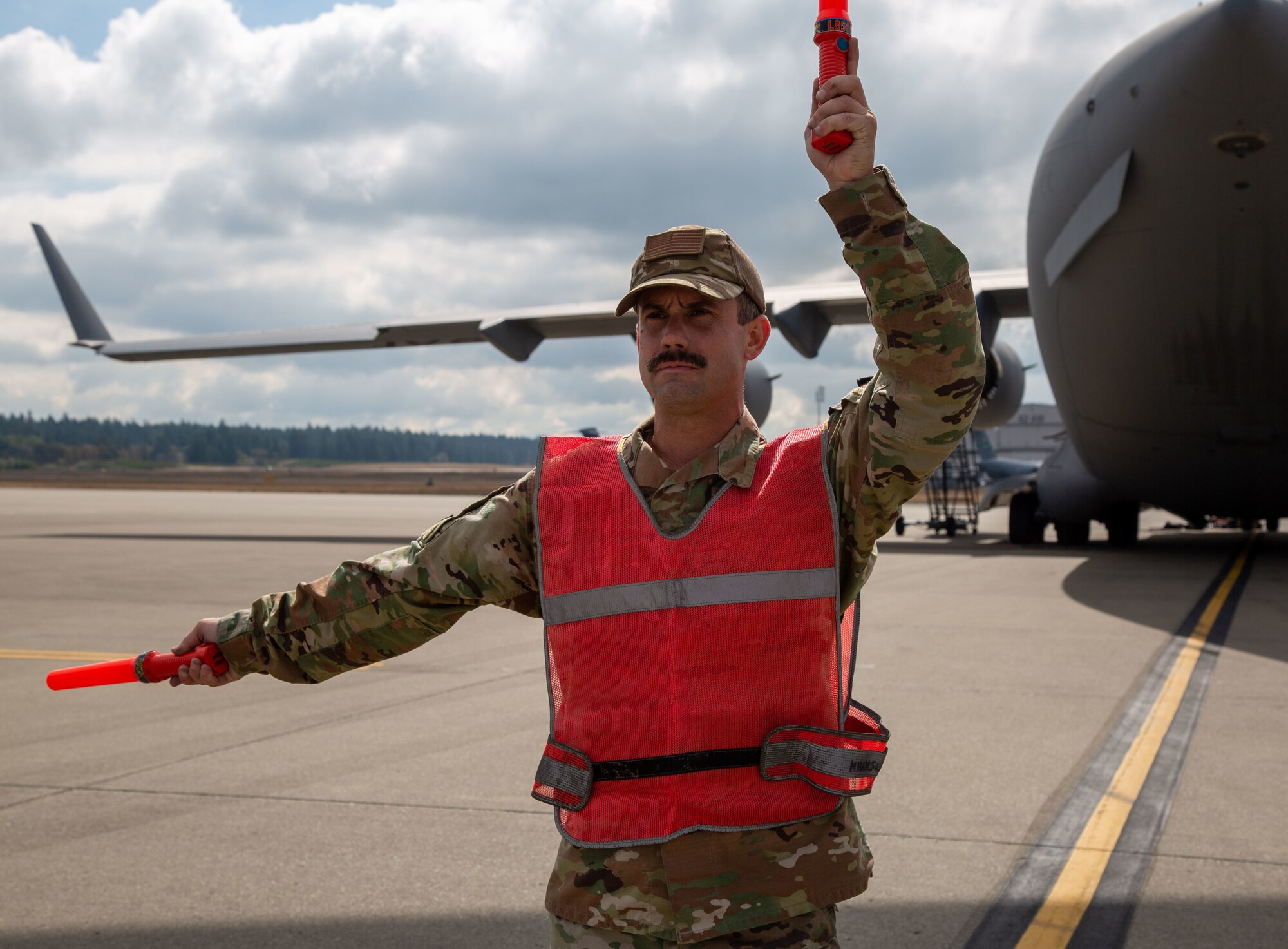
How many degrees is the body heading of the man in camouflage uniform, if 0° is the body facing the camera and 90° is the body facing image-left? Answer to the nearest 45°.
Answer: approximately 0°

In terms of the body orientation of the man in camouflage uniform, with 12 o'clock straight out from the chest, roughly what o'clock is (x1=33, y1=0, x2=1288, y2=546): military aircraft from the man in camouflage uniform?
The military aircraft is roughly at 7 o'clock from the man in camouflage uniform.
